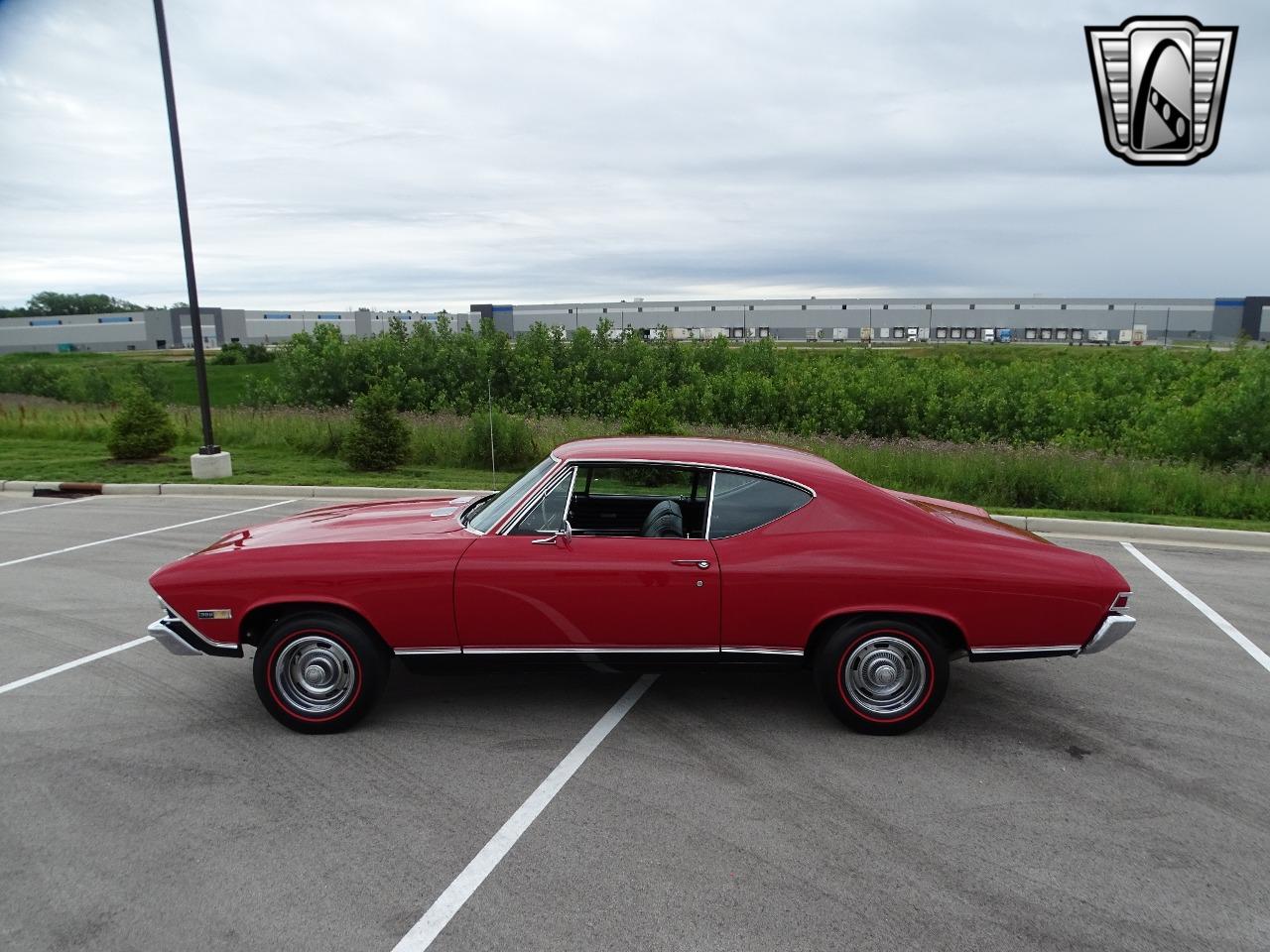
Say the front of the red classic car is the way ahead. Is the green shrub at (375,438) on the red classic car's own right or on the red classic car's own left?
on the red classic car's own right

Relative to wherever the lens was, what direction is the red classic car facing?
facing to the left of the viewer

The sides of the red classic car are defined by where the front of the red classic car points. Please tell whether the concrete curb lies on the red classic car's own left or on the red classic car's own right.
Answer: on the red classic car's own right

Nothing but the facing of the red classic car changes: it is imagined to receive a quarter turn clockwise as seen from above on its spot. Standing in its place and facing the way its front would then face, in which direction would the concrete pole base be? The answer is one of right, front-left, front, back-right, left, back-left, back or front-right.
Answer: front-left

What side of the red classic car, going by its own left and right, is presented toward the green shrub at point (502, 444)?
right

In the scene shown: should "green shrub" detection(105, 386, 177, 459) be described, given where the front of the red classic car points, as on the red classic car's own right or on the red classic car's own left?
on the red classic car's own right

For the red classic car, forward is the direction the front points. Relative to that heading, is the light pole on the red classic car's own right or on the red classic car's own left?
on the red classic car's own right
